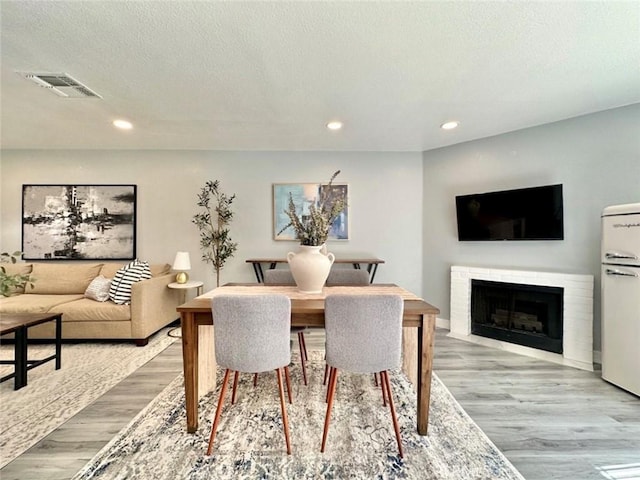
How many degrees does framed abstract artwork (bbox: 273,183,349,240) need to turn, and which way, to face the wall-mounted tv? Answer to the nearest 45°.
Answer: approximately 90° to its left

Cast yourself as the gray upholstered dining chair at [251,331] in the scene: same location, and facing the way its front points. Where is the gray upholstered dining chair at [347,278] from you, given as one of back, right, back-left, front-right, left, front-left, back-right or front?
front-right

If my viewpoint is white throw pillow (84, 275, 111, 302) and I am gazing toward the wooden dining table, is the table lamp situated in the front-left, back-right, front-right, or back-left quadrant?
front-left

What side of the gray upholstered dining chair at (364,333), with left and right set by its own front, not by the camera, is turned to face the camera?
back

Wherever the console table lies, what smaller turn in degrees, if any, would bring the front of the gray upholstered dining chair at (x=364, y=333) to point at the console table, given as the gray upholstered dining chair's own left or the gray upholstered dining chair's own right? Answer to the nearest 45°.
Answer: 0° — it already faces it

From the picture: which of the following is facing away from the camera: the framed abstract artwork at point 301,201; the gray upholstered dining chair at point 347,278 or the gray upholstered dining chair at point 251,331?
the gray upholstered dining chair at point 251,331

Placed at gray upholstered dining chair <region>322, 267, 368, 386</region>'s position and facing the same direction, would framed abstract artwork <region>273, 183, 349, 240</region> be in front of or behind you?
behind

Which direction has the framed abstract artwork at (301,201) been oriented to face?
toward the camera

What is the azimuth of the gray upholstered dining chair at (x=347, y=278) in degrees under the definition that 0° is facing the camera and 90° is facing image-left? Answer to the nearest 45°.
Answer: approximately 0°

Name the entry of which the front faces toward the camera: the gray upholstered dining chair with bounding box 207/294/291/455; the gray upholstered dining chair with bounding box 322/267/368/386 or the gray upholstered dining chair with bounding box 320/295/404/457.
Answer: the gray upholstered dining chair with bounding box 322/267/368/386

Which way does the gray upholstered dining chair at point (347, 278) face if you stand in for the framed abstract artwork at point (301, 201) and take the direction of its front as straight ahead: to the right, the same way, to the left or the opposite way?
the same way

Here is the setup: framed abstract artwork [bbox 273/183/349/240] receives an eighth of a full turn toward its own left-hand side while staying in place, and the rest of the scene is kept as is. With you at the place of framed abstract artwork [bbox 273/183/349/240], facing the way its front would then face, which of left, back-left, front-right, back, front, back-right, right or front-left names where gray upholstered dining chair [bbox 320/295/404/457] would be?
front-right

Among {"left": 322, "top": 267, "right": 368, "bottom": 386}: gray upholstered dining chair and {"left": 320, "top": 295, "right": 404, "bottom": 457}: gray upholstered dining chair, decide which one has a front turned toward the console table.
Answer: {"left": 320, "top": 295, "right": 404, "bottom": 457}: gray upholstered dining chair

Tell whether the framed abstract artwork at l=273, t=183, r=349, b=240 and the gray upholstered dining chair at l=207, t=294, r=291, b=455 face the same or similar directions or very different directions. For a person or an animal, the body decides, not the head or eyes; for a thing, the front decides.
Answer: very different directions

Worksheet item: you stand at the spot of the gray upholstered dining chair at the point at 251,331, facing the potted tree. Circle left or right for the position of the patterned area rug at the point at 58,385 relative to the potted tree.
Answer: left

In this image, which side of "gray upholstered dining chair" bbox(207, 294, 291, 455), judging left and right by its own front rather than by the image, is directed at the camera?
back

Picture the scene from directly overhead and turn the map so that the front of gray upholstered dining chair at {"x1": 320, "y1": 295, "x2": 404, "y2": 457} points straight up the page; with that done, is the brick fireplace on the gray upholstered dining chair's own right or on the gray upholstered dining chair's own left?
on the gray upholstered dining chair's own right

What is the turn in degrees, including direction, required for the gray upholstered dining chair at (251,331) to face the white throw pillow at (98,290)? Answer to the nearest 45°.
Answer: approximately 45° to its left

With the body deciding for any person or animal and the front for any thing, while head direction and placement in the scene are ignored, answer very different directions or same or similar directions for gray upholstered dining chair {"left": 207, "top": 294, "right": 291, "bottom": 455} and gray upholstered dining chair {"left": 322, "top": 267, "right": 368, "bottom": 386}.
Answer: very different directions

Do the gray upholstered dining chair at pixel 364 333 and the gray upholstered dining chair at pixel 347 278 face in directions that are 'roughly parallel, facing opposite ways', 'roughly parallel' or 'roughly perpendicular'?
roughly parallel, facing opposite ways
